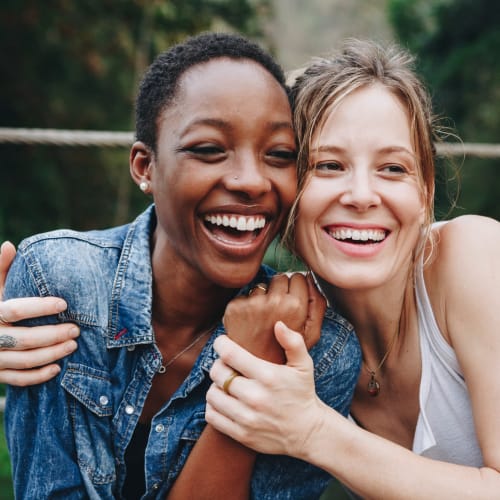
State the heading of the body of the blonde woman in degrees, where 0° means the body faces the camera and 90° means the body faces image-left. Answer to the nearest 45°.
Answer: approximately 45°
